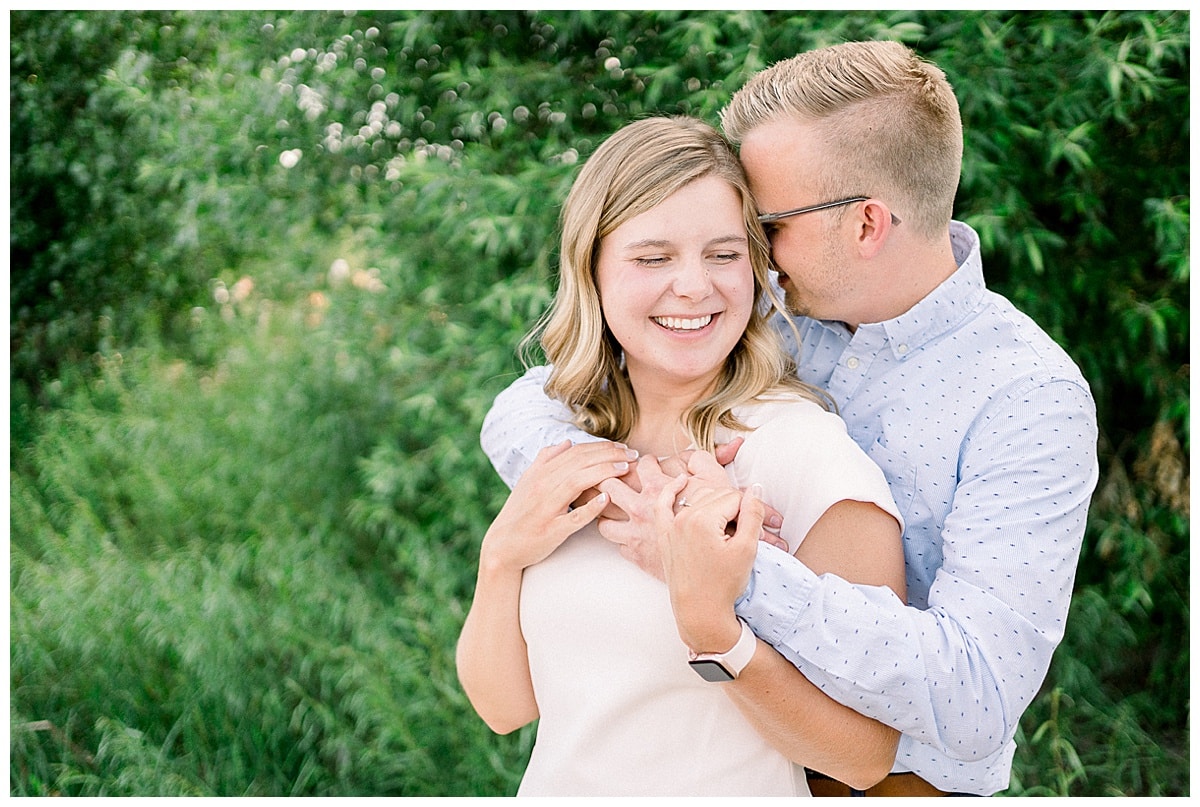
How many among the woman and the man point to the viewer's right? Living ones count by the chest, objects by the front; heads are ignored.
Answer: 0

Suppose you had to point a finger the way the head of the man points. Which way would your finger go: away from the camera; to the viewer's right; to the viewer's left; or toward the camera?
to the viewer's left
